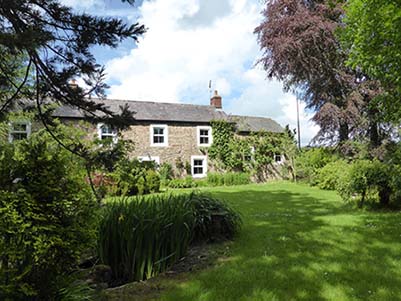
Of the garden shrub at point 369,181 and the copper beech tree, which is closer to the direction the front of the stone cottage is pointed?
the garden shrub

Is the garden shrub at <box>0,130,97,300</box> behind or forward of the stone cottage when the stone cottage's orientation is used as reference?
forward

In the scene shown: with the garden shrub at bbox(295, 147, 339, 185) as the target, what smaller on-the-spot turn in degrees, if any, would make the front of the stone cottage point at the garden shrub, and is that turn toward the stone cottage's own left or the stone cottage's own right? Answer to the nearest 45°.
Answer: approximately 45° to the stone cottage's own left

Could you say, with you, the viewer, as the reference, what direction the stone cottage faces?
facing the viewer

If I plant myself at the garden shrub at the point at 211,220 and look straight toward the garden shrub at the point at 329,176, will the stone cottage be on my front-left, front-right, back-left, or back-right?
front-left

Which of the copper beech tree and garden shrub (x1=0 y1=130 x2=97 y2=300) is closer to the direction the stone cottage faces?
the garden shrub

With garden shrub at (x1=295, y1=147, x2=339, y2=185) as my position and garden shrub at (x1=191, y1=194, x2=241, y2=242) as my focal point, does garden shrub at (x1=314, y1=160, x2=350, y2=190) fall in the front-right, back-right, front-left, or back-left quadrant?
front-left

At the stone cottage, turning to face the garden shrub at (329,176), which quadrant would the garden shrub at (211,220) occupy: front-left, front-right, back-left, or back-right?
front-right

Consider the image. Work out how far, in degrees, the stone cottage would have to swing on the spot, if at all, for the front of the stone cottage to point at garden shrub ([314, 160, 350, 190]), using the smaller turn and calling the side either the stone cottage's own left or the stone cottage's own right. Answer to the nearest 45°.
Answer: approximately 45° to the stone cottage's own left

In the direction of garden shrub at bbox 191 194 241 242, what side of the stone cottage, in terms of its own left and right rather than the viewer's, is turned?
front
